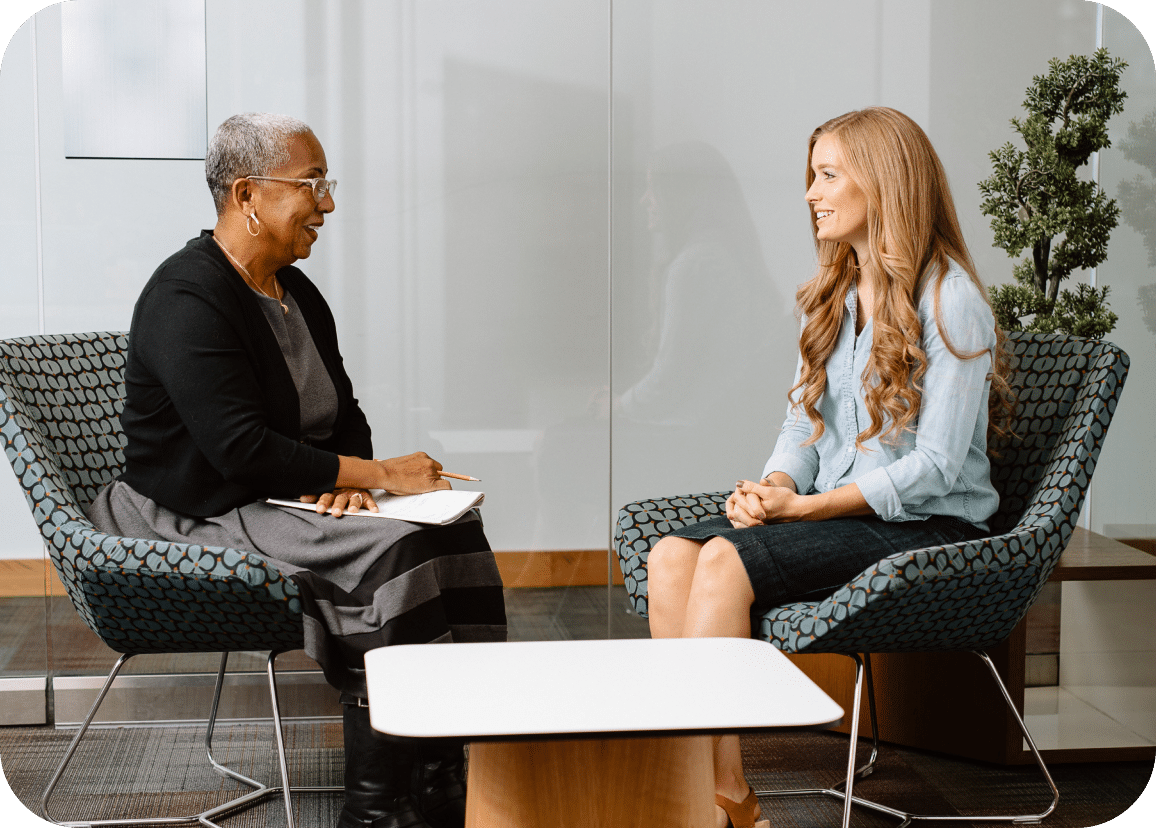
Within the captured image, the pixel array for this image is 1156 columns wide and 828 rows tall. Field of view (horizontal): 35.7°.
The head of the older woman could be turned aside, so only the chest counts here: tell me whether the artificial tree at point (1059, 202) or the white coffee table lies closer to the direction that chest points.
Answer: the white coffee table

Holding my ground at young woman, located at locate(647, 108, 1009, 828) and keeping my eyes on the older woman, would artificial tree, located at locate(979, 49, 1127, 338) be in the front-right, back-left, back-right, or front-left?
back-right

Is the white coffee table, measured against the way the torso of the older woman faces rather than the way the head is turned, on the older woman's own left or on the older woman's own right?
on the older woman's own right

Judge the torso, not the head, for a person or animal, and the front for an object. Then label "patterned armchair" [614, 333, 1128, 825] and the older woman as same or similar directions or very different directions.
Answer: very different directions

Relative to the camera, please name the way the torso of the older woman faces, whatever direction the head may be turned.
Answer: to the viewer's right

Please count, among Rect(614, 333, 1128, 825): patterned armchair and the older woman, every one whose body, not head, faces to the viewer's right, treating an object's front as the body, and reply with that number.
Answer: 1

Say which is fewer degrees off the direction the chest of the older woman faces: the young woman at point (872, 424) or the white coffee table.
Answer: the young woman

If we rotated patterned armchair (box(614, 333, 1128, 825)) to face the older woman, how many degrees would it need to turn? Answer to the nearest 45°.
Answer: approximately 45° to its right

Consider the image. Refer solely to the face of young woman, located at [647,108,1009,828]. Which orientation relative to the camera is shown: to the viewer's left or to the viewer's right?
to the viewer's left

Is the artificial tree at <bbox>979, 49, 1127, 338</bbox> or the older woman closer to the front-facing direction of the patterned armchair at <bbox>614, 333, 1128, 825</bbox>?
the older woman

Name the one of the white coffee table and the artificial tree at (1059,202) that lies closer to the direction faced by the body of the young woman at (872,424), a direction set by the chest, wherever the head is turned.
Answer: the white coffee table

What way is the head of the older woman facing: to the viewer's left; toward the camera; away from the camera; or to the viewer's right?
to the viewer's right
